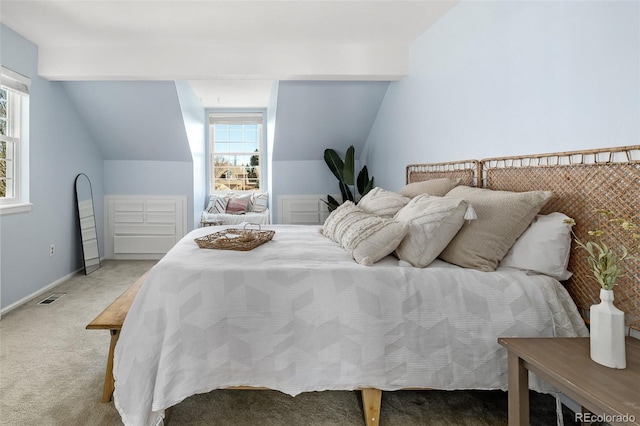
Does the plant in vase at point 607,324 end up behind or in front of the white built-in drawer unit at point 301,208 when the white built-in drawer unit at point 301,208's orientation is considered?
in front

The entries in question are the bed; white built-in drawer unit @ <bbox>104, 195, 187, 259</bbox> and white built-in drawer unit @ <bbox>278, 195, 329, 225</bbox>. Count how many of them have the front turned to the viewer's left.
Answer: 1

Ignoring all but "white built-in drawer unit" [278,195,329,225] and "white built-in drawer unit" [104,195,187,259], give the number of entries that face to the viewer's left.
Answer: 0

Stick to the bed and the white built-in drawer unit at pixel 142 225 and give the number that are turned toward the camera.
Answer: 1

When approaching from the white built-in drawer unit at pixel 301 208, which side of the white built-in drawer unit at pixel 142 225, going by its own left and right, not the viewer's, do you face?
left

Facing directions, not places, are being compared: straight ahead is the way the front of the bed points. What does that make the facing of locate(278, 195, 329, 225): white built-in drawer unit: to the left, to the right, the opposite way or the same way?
to the left

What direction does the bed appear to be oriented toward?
to the viewer's left

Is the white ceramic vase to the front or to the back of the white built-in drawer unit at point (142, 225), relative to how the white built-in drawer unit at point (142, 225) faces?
to the front

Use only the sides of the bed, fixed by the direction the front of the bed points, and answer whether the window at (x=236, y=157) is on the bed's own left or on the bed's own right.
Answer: on the bed's own right

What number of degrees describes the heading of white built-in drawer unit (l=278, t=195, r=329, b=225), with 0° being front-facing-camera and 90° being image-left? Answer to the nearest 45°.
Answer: approximately 0°
